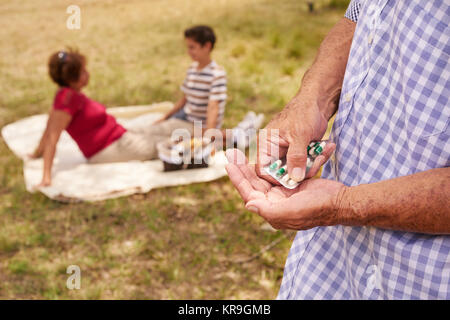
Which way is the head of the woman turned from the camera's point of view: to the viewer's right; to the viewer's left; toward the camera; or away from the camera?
to the viewer's right

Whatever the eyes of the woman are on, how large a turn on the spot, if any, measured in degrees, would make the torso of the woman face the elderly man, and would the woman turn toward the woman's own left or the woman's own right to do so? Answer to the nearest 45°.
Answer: approximately 90° to the woman's own right

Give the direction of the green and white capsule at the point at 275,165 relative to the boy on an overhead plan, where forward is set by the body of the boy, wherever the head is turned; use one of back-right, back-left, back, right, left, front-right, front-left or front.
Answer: front-left

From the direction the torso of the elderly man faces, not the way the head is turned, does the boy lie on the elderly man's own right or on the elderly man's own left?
on the elderly man's own right

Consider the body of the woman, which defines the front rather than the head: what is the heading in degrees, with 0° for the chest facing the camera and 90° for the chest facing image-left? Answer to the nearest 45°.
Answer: approximately 270°

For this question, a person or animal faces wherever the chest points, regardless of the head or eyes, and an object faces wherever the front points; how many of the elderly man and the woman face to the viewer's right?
1

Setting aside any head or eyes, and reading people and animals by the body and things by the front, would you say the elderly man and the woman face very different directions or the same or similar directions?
very different directions
